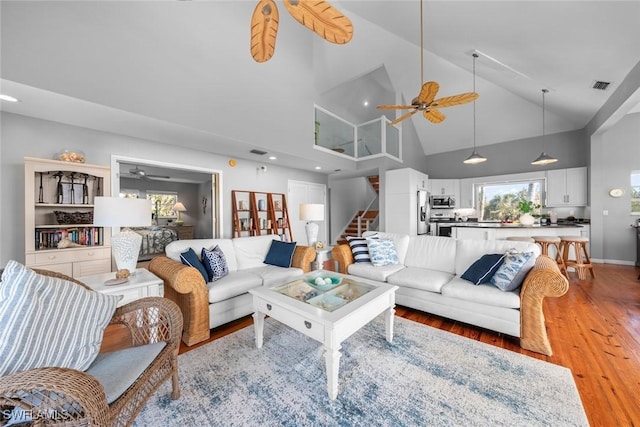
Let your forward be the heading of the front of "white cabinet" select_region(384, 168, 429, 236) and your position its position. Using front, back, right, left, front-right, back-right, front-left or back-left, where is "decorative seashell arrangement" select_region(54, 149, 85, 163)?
right

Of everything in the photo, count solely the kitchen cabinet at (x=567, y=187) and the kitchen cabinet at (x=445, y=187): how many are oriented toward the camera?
2

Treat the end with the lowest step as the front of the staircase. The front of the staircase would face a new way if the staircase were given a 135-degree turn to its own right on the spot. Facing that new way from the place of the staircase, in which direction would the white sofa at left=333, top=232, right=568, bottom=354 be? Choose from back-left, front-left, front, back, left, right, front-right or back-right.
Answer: back

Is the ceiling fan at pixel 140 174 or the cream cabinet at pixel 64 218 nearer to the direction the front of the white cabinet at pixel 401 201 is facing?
the cream cabinet

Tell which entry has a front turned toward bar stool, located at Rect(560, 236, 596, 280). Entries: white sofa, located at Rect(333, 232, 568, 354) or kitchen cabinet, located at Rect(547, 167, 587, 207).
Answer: the kitchen cabinet

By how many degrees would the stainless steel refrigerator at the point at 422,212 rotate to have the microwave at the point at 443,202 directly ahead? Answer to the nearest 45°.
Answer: approximately 90° to its left

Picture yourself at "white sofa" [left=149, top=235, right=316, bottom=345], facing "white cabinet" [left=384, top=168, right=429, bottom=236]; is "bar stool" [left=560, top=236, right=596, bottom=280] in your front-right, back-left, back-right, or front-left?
front-right

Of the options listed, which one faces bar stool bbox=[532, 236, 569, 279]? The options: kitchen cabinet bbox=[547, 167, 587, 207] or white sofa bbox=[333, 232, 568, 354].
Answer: the kitchen cabinet

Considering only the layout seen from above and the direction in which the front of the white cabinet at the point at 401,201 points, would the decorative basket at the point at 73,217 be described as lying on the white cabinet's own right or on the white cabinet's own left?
on the white cabinet's own right

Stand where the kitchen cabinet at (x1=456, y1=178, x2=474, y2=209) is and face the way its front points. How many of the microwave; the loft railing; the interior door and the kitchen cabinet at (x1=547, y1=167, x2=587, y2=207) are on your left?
1

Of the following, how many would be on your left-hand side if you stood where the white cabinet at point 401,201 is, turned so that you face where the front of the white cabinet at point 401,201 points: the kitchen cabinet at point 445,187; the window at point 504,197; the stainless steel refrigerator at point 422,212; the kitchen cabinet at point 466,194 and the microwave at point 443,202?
5

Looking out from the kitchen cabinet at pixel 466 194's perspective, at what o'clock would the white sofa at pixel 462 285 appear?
The white sofa is roughly at 12 o'clock from the kitchen cabinet.

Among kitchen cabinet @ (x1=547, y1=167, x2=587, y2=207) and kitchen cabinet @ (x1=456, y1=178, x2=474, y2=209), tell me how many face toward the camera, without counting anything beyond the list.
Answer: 2

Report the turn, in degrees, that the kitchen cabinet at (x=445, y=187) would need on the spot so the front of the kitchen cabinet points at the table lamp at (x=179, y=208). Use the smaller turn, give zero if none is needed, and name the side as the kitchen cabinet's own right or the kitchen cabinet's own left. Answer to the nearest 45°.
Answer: approximately 45° to the kitchen cabinet's own right

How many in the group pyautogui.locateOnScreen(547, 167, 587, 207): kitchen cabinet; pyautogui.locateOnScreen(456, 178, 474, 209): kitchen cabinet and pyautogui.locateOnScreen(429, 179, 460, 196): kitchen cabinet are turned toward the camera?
3

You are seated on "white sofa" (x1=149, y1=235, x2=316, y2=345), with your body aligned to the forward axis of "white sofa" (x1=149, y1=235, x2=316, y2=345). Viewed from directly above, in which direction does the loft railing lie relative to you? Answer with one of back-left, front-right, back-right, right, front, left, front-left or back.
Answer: left

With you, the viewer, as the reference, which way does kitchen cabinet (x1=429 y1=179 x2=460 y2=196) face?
facing the viewer

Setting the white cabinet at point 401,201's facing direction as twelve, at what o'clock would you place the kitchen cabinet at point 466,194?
The kitchen cabinet is roughly at 9 o'clock from the white cabinet.

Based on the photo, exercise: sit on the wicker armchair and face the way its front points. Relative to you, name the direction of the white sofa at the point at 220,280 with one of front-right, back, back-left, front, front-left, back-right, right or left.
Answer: left

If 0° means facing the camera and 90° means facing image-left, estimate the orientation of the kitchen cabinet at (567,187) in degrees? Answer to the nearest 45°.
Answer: approximately 0°
